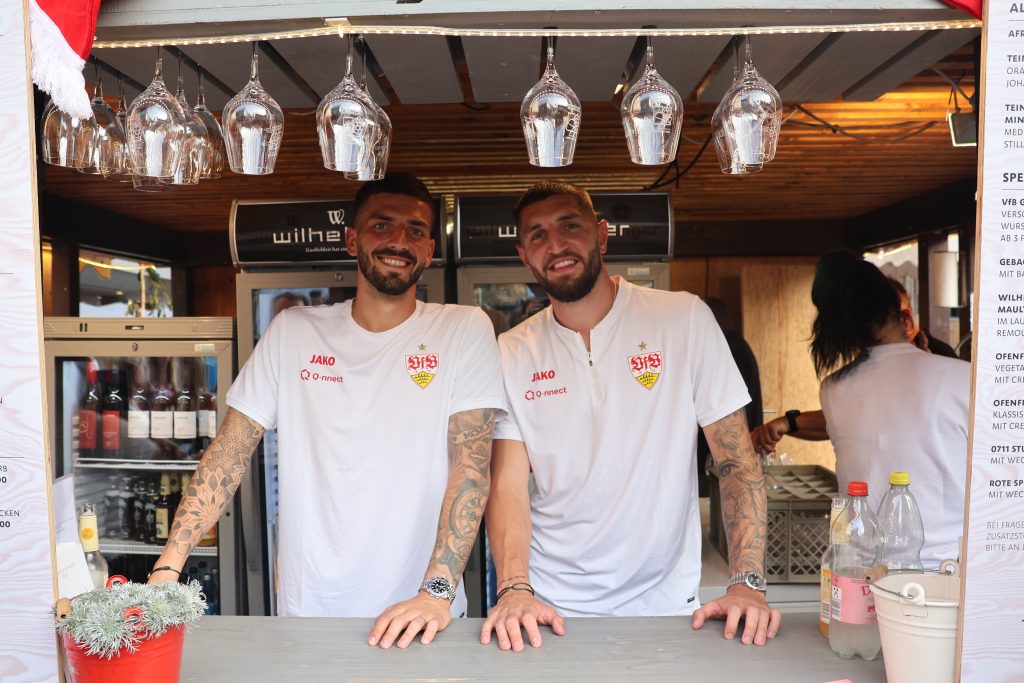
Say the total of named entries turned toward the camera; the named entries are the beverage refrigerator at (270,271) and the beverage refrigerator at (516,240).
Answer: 2

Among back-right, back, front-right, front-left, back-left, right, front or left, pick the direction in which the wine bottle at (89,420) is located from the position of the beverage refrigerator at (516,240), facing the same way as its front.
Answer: right

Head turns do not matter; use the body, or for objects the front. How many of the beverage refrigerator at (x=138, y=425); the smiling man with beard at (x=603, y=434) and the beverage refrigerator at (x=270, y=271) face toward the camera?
3

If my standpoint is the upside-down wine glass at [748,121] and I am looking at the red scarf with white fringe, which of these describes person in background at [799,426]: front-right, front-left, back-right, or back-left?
back-right

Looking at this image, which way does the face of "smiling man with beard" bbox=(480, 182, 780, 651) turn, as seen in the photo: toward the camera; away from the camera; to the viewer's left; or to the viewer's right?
toward the camera

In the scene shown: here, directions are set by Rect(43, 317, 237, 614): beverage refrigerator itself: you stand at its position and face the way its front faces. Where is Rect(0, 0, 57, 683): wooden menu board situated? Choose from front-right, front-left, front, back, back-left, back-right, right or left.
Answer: front

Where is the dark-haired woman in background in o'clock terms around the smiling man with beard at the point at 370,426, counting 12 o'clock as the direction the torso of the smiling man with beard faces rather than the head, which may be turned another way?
The dark-haired woman in background is roughly at 9 o'clock from the smiling man with beard.

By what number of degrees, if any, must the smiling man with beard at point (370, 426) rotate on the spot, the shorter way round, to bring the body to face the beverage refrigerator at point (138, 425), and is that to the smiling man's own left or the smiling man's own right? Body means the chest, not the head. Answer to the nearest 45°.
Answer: approximately 135° to the smiling man's own right

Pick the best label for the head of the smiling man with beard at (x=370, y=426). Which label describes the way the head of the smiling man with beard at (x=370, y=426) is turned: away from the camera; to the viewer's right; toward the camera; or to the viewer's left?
toward the camera

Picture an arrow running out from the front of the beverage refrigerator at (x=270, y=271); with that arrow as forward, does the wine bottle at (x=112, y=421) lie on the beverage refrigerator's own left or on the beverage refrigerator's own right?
on the beverage refrigerator's own right

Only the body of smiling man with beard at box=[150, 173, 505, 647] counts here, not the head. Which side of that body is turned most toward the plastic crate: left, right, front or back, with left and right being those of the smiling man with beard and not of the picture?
left

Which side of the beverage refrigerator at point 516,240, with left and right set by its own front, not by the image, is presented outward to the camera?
front

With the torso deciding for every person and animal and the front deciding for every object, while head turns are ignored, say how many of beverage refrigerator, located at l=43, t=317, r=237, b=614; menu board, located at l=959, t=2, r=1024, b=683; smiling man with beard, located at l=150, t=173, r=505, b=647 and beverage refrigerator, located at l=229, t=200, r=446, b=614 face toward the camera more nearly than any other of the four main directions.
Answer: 4

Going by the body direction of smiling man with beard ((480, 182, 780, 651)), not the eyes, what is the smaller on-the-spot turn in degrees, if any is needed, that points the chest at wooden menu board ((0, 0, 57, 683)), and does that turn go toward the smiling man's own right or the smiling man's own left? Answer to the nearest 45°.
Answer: approximately 45° to the smiling man's own right

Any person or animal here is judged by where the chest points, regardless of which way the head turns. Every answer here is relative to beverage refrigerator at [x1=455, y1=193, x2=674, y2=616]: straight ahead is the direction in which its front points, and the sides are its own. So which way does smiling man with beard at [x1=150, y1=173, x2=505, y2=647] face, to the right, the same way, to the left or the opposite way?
the same way

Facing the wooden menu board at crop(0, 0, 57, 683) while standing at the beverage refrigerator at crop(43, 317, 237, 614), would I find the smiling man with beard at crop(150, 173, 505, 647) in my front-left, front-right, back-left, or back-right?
front-left

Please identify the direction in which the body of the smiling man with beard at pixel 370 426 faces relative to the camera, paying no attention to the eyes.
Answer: toward the camera
